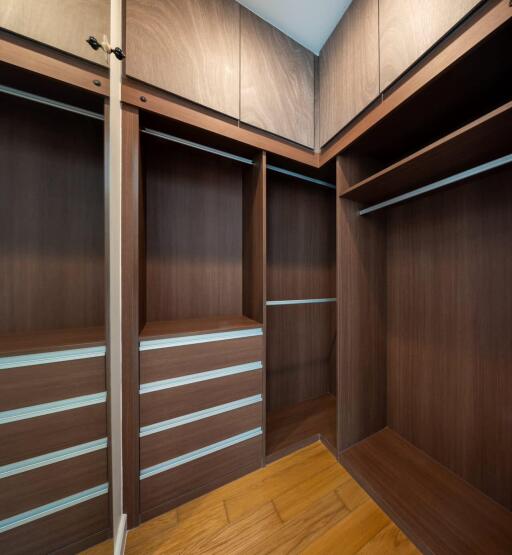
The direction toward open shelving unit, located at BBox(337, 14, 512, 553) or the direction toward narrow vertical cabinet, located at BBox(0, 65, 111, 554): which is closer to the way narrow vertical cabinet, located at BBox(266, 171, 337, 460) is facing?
the open shelving unit

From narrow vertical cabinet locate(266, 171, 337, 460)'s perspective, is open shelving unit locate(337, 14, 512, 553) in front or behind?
in front

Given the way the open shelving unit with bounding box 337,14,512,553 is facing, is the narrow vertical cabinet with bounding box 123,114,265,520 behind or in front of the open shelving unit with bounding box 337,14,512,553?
in front

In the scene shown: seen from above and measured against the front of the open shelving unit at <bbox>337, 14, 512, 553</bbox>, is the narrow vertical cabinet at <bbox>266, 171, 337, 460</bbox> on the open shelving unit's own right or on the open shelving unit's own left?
on the open shelving unit's own right

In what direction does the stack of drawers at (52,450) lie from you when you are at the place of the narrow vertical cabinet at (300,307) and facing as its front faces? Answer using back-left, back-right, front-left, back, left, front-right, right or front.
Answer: right

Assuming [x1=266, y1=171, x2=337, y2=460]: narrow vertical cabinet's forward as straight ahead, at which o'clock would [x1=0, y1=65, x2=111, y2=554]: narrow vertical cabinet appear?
[x1=0, y1=65, x2=111, y2=554]: narrow vertical cabinet is roughly at 3 o'clock from [x1=266, y1=171, x2=337, y2=460]: narrow vertical cabinet.

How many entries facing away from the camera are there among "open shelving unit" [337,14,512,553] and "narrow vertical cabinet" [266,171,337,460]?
0

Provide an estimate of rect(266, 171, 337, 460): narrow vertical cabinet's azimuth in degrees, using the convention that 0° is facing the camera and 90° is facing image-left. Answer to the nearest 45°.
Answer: approximately 315°

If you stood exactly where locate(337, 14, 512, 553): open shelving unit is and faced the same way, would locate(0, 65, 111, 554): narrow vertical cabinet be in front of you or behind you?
in front

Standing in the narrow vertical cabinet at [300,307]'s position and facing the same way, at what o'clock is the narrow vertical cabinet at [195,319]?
the narrow vertical cabinet at [195,319] is roughly at 3 o'clock from the narrow vertical cabinet at [300,307].
